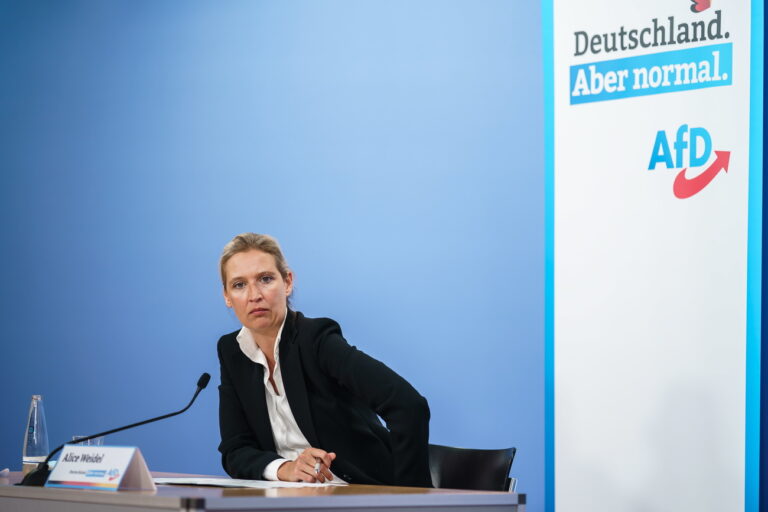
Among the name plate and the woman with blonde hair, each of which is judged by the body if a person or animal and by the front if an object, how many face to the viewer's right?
0

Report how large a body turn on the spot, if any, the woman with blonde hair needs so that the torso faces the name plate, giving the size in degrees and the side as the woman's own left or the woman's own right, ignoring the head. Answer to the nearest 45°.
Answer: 0° — they already face it

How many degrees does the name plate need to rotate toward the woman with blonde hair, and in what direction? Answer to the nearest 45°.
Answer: approximately 180°

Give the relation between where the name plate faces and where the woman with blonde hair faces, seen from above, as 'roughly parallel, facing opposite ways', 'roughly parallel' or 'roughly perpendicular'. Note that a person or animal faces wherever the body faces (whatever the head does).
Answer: roughly parallel

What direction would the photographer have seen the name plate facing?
facing the viewer and to the left of the viewer
